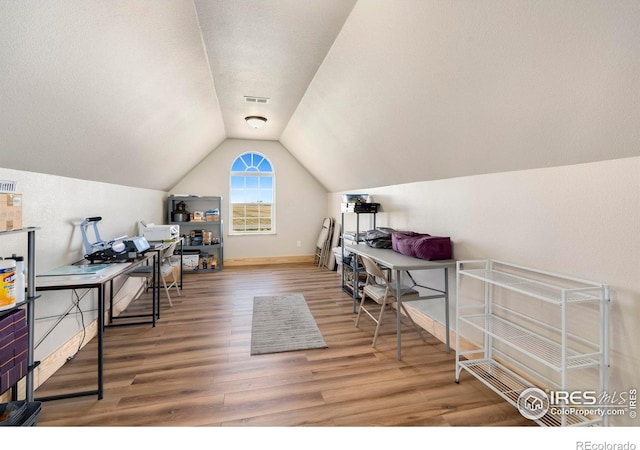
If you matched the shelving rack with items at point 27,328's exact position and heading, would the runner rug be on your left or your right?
on your left

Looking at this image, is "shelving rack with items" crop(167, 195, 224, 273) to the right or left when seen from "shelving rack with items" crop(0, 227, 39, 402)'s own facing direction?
on its left

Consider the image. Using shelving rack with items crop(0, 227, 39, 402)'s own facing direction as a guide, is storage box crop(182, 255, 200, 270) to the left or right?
on its left

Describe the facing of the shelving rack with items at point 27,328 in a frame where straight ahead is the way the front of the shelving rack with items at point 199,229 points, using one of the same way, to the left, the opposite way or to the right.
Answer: to the left

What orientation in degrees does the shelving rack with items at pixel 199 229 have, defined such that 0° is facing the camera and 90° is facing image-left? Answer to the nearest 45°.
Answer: approximately 0°

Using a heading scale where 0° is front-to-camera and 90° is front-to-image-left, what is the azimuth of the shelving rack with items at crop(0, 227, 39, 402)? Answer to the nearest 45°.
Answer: approximately 315°
